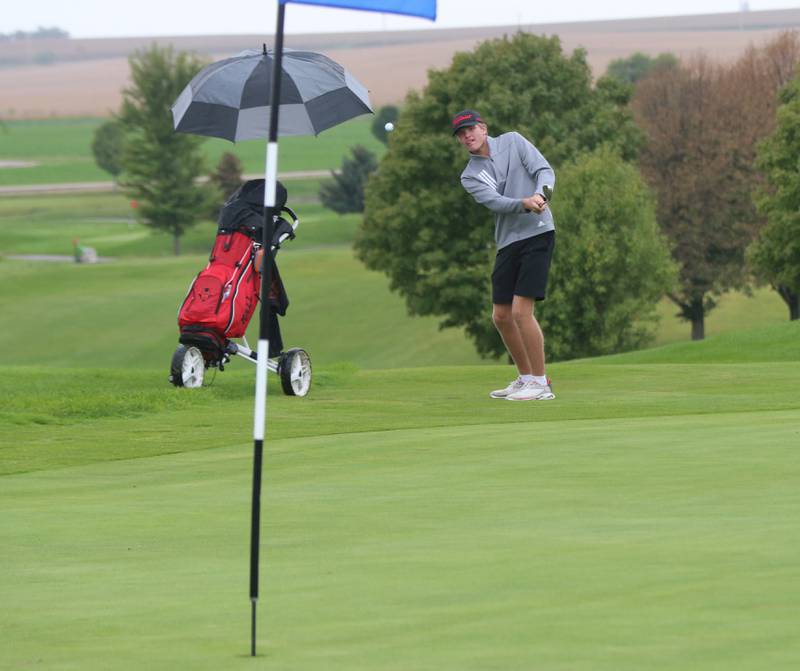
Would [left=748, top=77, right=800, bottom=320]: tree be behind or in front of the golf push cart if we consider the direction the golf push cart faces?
behind

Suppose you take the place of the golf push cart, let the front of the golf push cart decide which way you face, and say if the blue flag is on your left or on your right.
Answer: on your left

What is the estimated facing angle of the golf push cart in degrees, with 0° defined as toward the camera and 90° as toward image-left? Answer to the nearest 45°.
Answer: approximately 45°

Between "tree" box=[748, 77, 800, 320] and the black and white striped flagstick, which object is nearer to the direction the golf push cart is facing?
the black and white striped flagstick

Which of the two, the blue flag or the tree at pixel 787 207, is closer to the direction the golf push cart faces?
the blue flag

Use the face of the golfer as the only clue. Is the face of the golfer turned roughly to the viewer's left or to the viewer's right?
to the viewer's left

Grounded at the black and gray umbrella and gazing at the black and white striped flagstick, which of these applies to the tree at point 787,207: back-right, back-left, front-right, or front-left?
back-left

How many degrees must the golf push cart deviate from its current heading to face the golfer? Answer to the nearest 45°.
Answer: approximately 135° to its left

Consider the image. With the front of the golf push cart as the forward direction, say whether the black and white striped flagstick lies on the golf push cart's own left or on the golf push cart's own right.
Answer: on the golf push cart's own left
